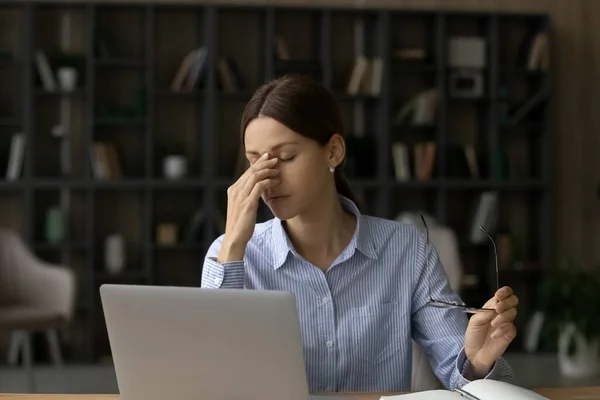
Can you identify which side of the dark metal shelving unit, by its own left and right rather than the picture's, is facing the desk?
front

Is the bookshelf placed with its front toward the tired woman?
yes

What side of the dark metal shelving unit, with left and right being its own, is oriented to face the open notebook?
front

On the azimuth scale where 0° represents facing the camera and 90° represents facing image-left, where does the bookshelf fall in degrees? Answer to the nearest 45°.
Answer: approximately 0°

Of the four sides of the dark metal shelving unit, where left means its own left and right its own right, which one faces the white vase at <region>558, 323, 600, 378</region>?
left

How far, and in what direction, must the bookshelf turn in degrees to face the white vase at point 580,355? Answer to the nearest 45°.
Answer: approximately 90° to its left

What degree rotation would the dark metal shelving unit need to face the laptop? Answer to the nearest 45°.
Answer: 0° — it already faces it

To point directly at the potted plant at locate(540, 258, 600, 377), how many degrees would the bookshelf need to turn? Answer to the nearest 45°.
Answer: approximately 90° to its left
